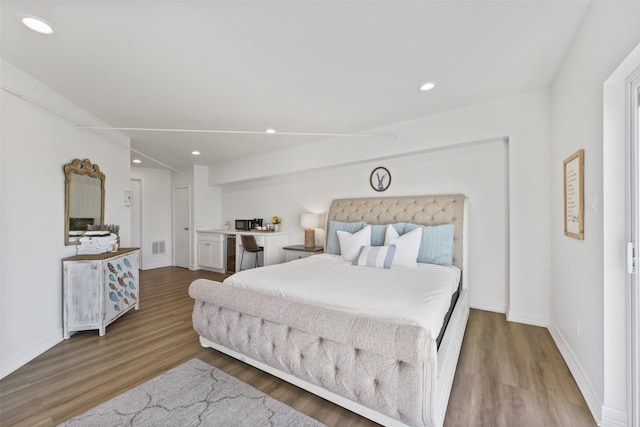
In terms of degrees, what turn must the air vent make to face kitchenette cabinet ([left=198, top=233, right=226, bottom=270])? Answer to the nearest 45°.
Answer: approximately 45° to its left

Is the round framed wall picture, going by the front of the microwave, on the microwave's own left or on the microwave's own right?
on the microwave's own left

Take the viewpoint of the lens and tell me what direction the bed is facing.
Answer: facing the viewer and to the left of the viewer

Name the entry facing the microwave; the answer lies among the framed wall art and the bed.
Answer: the framed wall art

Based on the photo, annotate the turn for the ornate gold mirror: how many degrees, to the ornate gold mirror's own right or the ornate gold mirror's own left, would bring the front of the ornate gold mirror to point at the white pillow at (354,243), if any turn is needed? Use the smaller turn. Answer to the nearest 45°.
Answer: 0° — it already faces it

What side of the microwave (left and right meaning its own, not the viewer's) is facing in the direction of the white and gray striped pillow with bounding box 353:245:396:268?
left

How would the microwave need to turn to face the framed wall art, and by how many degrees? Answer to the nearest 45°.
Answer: approximately 90° to its left

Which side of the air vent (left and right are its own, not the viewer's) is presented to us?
front

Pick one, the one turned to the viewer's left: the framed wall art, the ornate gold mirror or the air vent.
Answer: the framed wall art

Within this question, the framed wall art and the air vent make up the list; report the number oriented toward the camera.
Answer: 1

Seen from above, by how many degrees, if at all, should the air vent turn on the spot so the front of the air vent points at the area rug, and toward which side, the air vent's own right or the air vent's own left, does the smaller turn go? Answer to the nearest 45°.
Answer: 0° — it already faces it

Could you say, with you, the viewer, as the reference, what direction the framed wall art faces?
facing to the left of the viewer

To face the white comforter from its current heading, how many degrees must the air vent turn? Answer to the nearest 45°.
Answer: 0° — it already faces it
